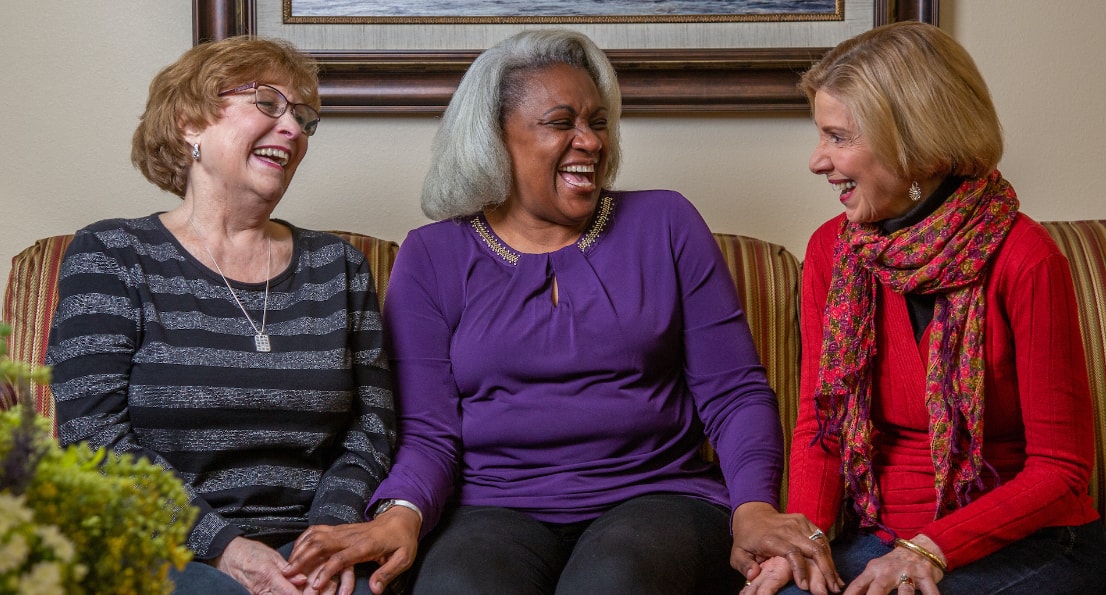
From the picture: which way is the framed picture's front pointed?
toward the camera

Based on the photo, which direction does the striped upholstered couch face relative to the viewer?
toward the camera

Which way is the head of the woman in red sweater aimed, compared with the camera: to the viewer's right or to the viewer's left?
to the viewer's left

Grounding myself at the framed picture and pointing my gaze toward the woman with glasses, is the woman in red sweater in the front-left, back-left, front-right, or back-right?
front-left

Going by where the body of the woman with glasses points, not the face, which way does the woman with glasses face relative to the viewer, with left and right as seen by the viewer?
facing the viewer and to the right of the viewer

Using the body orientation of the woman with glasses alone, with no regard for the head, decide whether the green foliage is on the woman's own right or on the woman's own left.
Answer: on the woman's own right

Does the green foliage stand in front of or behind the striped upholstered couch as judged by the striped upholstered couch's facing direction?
in front

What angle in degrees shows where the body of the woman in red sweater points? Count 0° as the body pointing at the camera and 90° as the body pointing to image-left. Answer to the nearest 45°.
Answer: approximately 45°

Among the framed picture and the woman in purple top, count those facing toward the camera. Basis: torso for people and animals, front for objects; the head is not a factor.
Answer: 2

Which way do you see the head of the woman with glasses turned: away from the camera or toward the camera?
toward the camera
